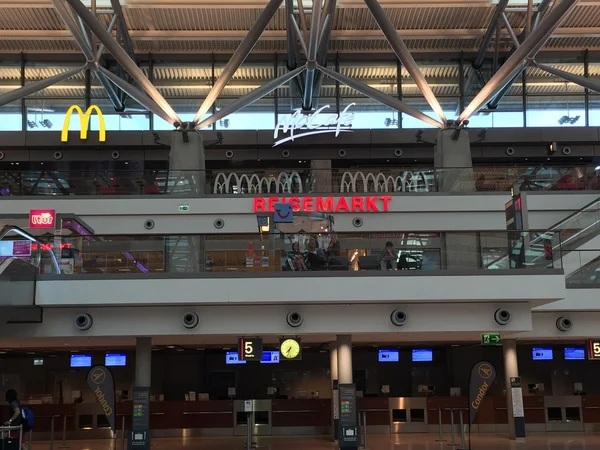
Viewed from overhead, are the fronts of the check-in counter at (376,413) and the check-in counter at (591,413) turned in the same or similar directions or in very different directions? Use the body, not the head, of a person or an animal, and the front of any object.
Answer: same or similar directions

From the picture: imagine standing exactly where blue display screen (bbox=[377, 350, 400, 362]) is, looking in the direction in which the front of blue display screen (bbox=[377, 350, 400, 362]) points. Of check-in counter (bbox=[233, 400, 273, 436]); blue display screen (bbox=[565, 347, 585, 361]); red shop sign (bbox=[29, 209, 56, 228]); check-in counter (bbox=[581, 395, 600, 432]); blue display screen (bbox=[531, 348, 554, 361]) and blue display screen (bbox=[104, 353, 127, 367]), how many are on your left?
3

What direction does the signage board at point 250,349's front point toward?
toward the camera

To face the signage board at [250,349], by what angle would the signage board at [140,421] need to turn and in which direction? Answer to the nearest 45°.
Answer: approximately 90° to its left

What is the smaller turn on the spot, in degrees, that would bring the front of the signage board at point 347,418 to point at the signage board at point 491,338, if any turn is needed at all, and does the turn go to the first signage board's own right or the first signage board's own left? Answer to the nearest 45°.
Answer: approximately 90° to the first signage board's own left

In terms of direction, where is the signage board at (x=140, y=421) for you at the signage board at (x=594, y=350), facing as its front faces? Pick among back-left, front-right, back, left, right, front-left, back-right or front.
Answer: front-right

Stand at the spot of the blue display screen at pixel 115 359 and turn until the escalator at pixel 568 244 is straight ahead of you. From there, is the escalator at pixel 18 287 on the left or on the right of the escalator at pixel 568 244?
right

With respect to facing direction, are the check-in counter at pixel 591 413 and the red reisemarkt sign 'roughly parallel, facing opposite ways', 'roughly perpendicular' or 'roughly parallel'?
roughly parallel

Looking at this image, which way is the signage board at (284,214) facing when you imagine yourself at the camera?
facing the viewer

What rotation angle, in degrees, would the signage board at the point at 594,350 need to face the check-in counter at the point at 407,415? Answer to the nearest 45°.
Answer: approximately 135° to its right

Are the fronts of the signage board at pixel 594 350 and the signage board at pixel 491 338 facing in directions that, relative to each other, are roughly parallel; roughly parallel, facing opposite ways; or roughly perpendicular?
roughly parallel

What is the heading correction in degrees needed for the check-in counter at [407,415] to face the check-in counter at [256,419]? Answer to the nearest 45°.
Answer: approximately 90° to its right

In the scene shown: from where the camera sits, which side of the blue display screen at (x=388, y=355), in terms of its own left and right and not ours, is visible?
front

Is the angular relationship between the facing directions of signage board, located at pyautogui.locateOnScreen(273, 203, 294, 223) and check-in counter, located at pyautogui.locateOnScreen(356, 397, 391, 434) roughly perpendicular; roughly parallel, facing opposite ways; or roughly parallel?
roughly parallel

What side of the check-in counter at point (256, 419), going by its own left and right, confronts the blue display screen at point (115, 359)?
right

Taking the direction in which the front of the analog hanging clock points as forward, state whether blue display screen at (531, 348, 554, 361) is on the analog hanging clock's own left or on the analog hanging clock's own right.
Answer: on the analog hanging clock's own left
